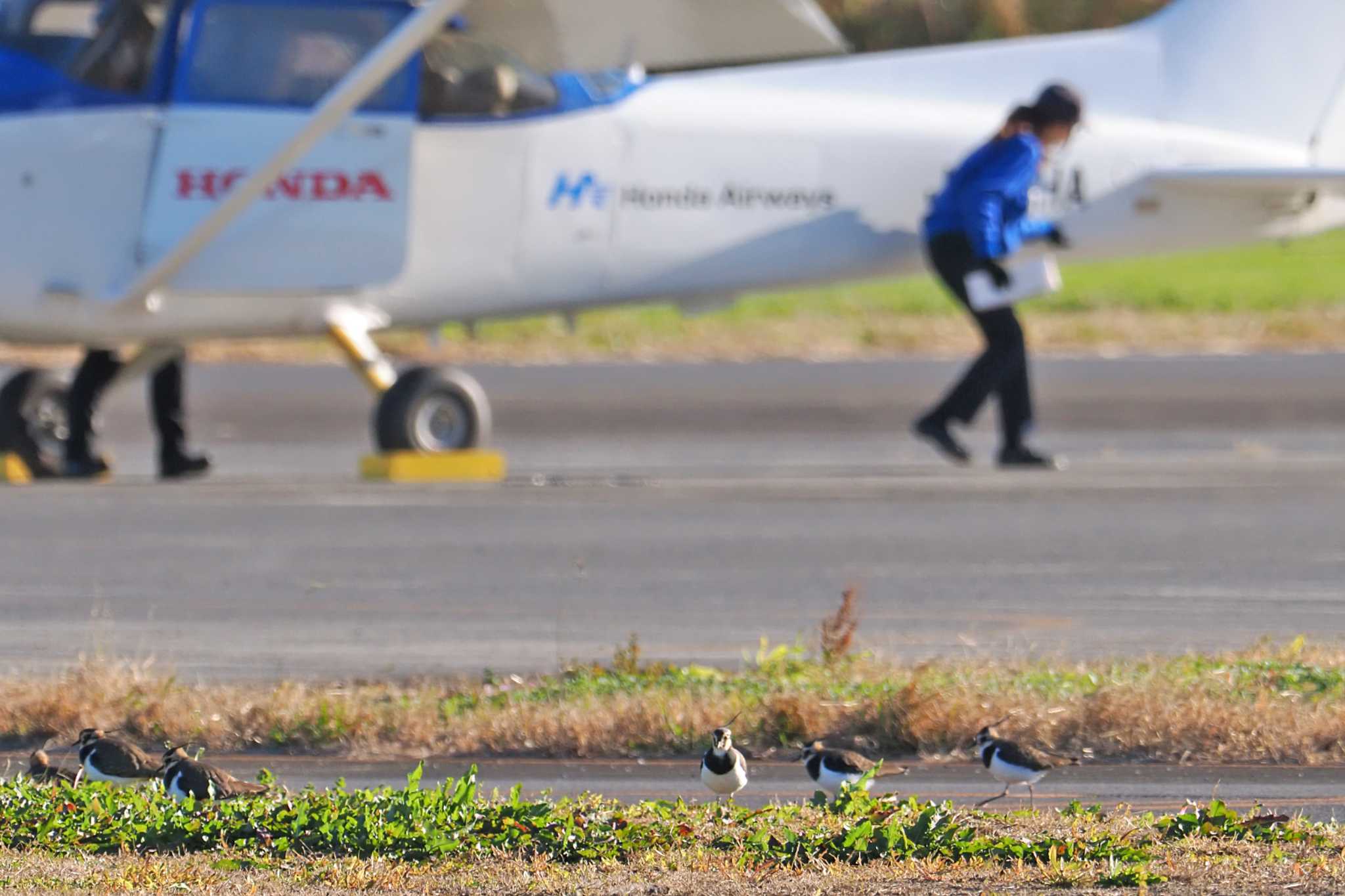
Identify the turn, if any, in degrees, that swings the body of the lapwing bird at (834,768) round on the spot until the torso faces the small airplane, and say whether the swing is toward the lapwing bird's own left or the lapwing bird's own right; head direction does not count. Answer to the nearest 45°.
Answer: approximately 90° to the lapwing bird's own right

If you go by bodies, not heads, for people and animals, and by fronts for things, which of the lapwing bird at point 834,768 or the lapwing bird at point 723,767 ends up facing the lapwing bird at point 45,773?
the lapwing bird at point 834,768

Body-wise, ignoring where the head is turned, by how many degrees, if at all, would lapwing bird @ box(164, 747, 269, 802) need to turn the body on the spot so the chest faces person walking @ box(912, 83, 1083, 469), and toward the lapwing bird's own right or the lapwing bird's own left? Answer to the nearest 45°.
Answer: approximately 135° to the lapwing bird's own right

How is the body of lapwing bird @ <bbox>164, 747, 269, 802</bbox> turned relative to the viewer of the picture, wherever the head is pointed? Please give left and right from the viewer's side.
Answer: facing to the left of the viewer

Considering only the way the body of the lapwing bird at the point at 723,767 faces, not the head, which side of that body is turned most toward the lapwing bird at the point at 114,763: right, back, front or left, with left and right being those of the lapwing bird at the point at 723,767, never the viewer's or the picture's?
right

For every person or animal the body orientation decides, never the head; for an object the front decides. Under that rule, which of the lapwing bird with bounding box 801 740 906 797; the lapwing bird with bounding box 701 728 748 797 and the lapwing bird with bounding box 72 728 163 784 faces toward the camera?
the lapwing bird with bounding box 701 728 748 797

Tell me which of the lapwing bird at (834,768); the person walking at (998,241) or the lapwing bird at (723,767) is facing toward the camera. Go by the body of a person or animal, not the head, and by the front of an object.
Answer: the lapwing bird at (723,767)

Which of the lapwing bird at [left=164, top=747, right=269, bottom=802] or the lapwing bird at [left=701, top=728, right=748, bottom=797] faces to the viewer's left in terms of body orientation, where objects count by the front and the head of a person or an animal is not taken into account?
the lapwing bird at [left=164, top=747, right=269, bottom=802]

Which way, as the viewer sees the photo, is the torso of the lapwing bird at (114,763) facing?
to the viewer's left

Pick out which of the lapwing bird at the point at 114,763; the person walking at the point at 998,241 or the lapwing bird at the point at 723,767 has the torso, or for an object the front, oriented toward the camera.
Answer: the lapwing bird at the point at 723,767

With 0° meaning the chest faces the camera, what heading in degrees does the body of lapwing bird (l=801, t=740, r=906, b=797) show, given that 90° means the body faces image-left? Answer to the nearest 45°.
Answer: approximately 90°

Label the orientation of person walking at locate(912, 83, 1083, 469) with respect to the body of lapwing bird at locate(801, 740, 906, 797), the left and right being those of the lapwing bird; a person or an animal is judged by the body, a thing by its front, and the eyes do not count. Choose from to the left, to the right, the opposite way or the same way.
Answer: the opposite way

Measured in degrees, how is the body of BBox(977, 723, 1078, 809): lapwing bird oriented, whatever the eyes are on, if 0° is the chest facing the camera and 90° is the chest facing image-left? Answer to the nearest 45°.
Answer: approximately 90°

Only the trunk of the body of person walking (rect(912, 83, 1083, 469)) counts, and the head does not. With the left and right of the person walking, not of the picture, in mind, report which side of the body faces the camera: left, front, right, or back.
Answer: right

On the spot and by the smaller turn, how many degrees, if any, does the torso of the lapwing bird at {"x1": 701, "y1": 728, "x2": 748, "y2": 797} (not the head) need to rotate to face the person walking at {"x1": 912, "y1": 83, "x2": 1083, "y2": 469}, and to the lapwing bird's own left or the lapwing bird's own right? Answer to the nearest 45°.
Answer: approximately 180°
